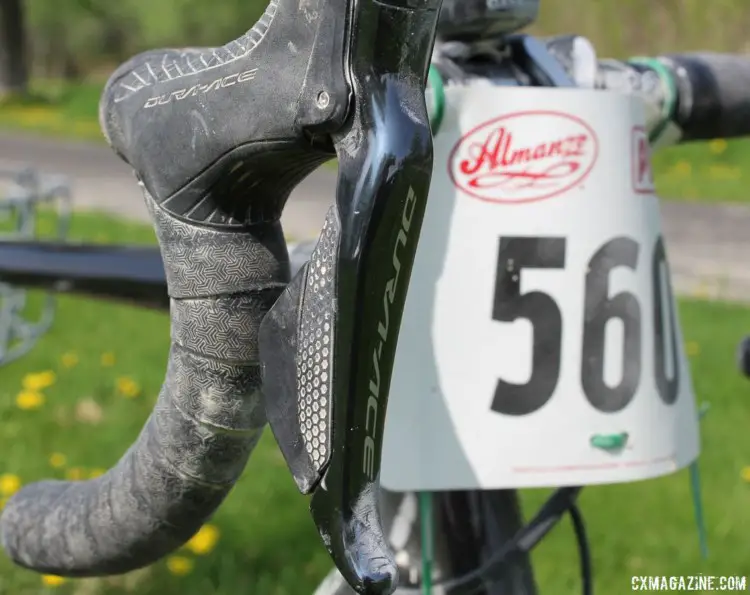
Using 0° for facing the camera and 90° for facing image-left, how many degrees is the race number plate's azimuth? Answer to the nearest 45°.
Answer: approximately 315°

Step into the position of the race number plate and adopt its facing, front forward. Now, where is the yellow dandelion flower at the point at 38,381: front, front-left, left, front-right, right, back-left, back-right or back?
back

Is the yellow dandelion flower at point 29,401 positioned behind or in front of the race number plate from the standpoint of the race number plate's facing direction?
behind

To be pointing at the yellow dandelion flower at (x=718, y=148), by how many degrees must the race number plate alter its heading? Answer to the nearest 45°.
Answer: approximately 135° to its left

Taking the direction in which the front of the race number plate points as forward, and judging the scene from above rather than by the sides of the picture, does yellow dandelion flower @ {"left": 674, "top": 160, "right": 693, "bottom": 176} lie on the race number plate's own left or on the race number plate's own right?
on the race number plate's own left

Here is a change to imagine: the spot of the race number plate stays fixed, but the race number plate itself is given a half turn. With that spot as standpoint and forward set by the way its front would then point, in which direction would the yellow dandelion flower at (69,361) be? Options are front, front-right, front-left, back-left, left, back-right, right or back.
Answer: front

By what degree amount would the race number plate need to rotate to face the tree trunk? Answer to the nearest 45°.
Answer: approximately 180°
